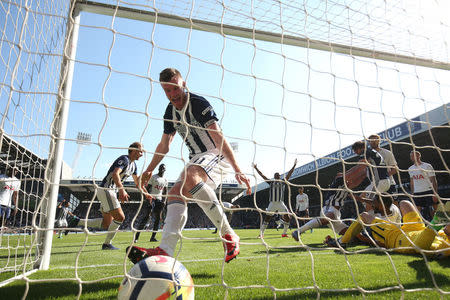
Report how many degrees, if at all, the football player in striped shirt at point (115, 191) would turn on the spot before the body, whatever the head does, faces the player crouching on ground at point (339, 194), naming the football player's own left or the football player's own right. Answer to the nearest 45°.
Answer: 0° — they already face them

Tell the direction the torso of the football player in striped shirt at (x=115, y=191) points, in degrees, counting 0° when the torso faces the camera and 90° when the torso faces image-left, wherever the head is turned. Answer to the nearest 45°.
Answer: approximately 270°

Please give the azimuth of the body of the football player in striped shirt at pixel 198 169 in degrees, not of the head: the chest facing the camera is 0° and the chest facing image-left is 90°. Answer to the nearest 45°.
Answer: approximately 45°

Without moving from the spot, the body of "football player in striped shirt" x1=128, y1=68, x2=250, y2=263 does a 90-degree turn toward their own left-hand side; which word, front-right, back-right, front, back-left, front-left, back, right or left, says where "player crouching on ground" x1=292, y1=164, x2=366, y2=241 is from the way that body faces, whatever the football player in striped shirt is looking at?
left

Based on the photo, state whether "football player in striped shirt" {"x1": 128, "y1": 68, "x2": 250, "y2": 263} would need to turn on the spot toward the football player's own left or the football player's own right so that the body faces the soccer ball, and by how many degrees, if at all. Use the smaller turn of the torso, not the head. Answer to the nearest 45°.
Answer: approximately 45° to the football player's own left
